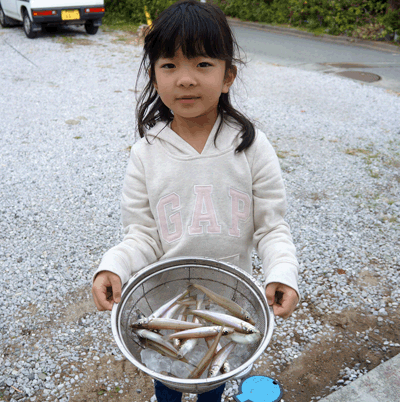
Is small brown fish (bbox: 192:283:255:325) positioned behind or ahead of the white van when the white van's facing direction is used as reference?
behind

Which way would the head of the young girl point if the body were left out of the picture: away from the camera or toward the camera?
toward the camera

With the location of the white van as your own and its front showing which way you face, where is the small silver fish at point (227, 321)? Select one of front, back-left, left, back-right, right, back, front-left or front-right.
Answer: back-left

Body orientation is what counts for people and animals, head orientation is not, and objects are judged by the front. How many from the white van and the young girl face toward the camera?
1

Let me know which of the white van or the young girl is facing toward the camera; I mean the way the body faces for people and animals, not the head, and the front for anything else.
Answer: the young girl

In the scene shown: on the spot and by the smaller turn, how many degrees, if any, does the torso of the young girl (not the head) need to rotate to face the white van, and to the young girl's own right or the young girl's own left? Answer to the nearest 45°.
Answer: approximately 180°

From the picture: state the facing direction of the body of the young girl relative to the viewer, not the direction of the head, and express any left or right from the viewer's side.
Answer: facing the viewer

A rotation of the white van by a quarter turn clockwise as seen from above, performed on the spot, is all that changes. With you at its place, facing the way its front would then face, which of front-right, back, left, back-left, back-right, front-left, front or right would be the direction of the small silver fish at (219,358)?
back-right

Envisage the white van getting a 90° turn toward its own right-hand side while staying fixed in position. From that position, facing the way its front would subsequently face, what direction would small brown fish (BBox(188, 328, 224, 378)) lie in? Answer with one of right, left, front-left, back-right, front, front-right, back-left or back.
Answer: back-right

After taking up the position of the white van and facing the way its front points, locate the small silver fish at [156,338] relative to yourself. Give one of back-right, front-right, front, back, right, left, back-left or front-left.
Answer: back-left

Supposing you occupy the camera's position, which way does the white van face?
facing away from the viewer and to the left of the viewer

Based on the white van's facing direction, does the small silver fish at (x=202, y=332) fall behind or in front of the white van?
behind

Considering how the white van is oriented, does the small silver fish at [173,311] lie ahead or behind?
behind
